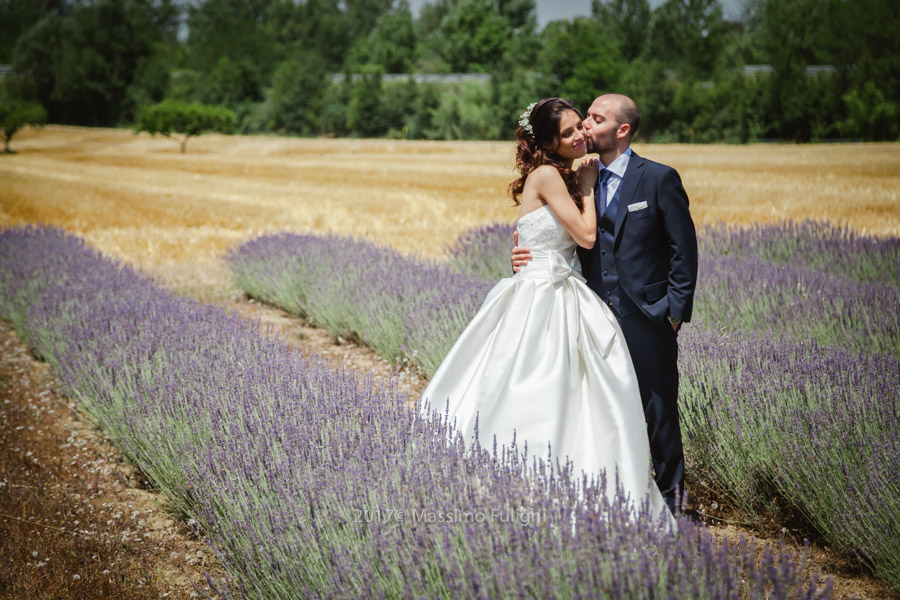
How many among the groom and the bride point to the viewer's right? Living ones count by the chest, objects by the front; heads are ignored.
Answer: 1

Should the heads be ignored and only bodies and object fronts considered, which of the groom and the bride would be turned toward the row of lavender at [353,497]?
the groom

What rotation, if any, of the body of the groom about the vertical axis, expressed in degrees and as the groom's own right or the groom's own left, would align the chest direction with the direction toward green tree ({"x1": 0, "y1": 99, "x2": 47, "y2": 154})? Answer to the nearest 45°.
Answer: approximately 90° to the groom's own right

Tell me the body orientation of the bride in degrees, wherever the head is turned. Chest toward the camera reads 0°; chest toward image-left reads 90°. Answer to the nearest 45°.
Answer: approximately 270°

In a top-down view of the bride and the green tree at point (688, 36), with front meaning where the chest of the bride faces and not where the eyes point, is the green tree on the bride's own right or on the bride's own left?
on the bride's own left

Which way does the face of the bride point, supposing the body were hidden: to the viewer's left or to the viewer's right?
to the viewer's right

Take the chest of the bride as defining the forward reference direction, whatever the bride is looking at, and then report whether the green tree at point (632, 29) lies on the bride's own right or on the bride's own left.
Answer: on the bride's own left

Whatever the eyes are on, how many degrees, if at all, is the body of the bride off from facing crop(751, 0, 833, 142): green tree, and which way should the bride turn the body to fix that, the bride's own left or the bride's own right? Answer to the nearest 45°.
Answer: approximately 90° to the bride's own left

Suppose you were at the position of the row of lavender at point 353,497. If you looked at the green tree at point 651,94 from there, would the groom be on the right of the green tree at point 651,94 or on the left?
right

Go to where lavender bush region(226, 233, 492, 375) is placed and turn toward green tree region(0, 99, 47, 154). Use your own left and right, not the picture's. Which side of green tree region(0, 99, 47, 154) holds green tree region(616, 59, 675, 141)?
right

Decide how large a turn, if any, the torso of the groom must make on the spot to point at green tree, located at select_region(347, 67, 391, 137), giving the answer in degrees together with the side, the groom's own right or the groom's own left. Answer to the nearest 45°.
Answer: approximately 135° to the groom's own right
